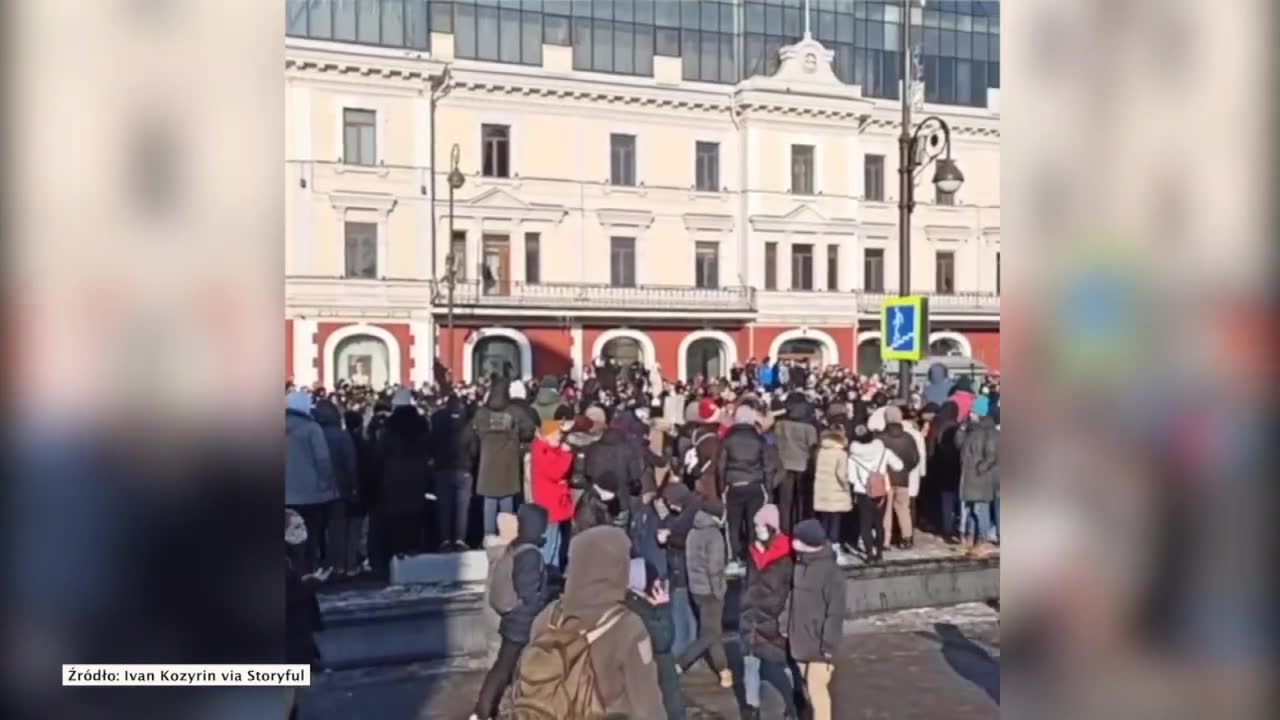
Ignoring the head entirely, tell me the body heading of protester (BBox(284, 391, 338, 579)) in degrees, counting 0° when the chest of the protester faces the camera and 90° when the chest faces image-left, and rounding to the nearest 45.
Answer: approximately 180°

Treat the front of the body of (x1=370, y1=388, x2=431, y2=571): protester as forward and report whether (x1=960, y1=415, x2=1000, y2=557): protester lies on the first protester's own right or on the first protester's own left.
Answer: on the first protester's own right

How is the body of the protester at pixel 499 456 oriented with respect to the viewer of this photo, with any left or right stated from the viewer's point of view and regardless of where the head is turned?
facing away from the viewer

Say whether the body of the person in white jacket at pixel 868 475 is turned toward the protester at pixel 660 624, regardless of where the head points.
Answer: no

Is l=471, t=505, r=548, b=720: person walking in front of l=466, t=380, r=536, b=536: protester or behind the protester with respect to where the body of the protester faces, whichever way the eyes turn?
behind

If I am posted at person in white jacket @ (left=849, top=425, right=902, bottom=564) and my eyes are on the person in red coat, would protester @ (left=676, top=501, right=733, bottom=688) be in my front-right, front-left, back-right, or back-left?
front-left

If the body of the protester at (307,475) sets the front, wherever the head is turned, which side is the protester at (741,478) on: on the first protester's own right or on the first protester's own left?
on the first protester's own right

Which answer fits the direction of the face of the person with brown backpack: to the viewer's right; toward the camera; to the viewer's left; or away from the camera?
away from the camera

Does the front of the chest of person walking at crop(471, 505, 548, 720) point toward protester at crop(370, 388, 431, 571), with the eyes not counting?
no

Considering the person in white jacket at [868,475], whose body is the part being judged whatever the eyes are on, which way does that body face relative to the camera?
away from the camera

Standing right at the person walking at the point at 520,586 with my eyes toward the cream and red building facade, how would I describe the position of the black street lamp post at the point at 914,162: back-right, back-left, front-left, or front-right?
front-right
